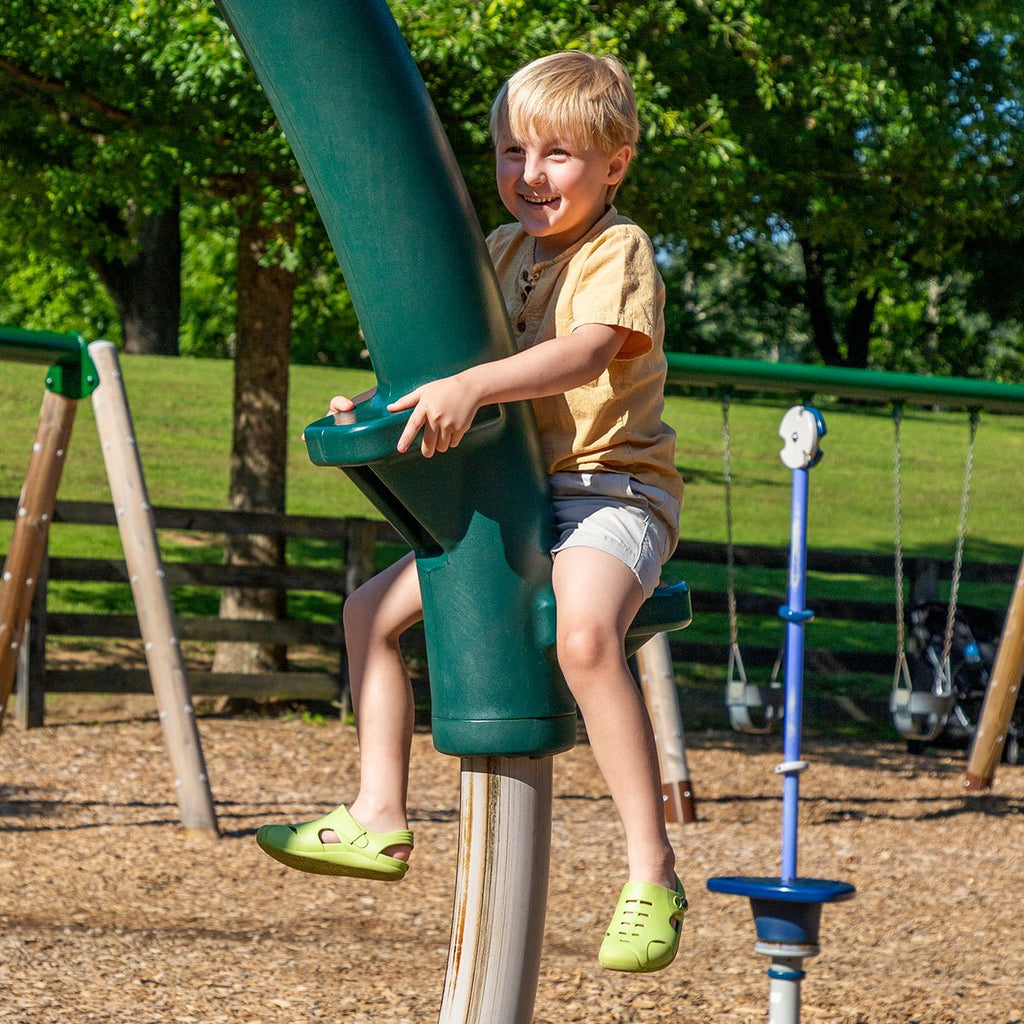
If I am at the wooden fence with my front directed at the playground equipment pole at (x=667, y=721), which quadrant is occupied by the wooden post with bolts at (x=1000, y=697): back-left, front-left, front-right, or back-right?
front-left

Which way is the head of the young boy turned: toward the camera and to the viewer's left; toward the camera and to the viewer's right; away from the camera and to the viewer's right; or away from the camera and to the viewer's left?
toward the camera and to the viewer's left

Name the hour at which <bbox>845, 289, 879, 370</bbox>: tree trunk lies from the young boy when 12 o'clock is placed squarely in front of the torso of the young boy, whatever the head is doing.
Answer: The tree trunk is roughly at 5 o'clock from the young boy.

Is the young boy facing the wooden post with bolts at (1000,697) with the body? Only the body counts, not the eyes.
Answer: no

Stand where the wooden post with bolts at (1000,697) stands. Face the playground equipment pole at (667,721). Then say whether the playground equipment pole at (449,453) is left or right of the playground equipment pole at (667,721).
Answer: left

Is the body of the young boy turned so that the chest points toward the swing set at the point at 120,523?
no

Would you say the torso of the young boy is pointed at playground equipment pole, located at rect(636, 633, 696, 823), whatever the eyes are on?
no

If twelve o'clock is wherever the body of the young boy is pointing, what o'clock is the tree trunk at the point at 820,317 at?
The tree trunk is roughly at 5 o'clock from the young boy.

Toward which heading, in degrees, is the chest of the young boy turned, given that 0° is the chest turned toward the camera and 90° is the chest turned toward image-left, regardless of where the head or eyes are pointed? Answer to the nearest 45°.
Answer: approximately 45°

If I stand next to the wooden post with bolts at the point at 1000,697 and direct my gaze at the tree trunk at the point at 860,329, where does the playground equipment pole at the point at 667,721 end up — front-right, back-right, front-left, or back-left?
back-left
